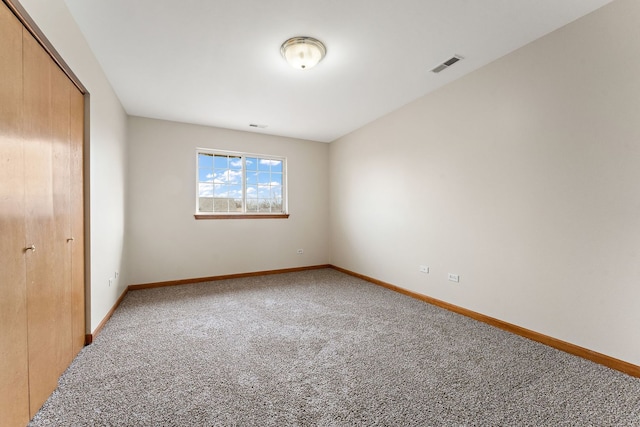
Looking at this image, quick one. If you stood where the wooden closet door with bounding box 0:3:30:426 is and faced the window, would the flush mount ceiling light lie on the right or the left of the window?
right

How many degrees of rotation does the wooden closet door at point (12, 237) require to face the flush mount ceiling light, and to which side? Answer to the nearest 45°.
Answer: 0° — it already faces it

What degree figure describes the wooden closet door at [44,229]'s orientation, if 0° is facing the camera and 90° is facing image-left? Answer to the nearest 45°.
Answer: approximately 270°

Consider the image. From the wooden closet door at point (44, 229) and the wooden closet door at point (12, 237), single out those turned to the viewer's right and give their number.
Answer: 2

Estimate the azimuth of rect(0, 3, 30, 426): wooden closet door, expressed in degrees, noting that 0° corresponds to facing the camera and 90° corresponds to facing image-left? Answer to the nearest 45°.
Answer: approximately 270°

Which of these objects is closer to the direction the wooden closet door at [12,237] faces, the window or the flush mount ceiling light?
the flush mount ceiling light

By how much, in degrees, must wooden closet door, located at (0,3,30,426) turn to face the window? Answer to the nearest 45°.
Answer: approximately 45° to its left

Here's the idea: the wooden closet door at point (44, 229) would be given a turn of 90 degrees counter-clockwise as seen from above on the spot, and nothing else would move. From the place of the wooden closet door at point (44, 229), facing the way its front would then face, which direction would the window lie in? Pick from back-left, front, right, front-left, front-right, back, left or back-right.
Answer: front-right
